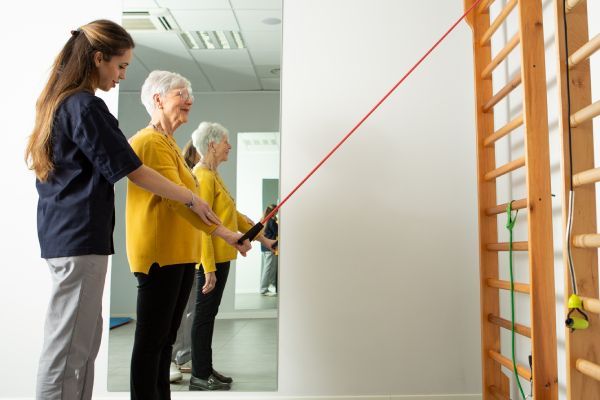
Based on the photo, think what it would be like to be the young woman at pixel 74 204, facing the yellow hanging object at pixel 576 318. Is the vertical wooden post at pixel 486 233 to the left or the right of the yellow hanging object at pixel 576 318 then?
left

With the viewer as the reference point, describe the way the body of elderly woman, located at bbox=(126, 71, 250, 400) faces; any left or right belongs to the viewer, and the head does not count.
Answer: facing to the right of the viewer

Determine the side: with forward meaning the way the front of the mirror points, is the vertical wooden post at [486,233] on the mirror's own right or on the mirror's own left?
on the mirror's own left

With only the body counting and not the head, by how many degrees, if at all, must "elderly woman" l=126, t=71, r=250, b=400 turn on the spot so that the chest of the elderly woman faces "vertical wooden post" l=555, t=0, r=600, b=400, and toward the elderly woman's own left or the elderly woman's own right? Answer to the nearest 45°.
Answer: approximately 45° to the elderly woman's own right

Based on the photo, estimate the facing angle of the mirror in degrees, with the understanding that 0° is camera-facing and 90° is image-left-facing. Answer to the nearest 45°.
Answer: approximately 0°

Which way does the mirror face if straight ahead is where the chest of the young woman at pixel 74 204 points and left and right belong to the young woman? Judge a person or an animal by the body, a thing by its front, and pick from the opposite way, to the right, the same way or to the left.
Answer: to the right

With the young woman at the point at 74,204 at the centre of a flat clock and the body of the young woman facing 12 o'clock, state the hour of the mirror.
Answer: The mirror is roughly at 10 o'clock from the young woman.

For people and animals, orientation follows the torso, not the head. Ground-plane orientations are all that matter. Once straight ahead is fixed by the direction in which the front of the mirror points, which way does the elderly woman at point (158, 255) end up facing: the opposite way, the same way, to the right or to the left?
to the left

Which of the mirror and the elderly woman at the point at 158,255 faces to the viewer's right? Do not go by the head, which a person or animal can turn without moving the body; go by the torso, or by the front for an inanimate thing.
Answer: the elderly woman

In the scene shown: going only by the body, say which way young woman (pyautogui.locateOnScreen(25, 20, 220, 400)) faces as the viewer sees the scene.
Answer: to the viewer's right

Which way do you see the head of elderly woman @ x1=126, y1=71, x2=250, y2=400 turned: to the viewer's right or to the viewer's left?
to the viewer's right
